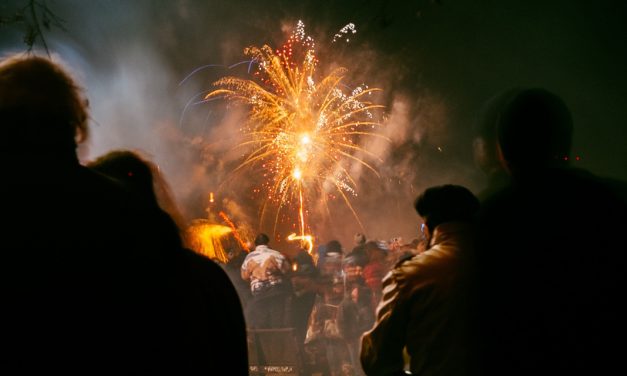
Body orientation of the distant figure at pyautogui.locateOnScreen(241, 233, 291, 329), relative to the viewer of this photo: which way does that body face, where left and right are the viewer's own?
facing away from the viewer

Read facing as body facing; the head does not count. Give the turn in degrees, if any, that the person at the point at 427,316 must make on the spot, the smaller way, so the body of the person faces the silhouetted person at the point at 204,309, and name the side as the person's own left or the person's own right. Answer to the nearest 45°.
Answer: approximately 90° to the person's own left

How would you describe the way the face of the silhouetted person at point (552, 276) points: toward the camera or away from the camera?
away from the camera

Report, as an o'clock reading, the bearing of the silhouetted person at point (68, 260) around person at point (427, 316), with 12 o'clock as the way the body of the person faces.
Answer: The silhouetted person is roughly at 9 o'clock from the person.

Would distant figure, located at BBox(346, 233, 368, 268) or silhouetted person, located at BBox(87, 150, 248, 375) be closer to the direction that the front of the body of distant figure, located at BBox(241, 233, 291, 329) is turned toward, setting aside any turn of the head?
the distant figure

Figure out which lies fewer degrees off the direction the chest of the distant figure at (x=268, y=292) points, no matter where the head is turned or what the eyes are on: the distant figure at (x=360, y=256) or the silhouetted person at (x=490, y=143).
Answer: the distant figure

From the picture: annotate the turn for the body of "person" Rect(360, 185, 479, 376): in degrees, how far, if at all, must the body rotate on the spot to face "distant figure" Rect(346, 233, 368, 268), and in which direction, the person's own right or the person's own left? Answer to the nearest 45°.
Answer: approximately 45° to the person's own right

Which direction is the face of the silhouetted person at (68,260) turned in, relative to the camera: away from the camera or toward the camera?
away from the camera

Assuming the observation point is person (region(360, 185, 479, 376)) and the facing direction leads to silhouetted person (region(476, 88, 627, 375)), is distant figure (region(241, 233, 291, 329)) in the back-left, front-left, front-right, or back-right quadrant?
back-left

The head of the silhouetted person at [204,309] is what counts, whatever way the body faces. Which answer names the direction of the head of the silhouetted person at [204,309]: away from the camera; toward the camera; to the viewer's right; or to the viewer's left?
away from the camera

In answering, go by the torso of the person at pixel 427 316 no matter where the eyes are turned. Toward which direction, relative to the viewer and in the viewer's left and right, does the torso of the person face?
facing away from the viewer and to the left of the viewer

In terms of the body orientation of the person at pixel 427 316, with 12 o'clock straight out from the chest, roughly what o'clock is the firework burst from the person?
The firework burst is roughly at 1 o'clock from the person.

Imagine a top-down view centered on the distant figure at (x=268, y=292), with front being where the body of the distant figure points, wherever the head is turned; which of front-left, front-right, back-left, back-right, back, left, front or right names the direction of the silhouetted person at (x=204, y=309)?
back

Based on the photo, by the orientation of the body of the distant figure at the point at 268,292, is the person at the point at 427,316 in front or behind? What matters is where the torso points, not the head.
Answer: behind
